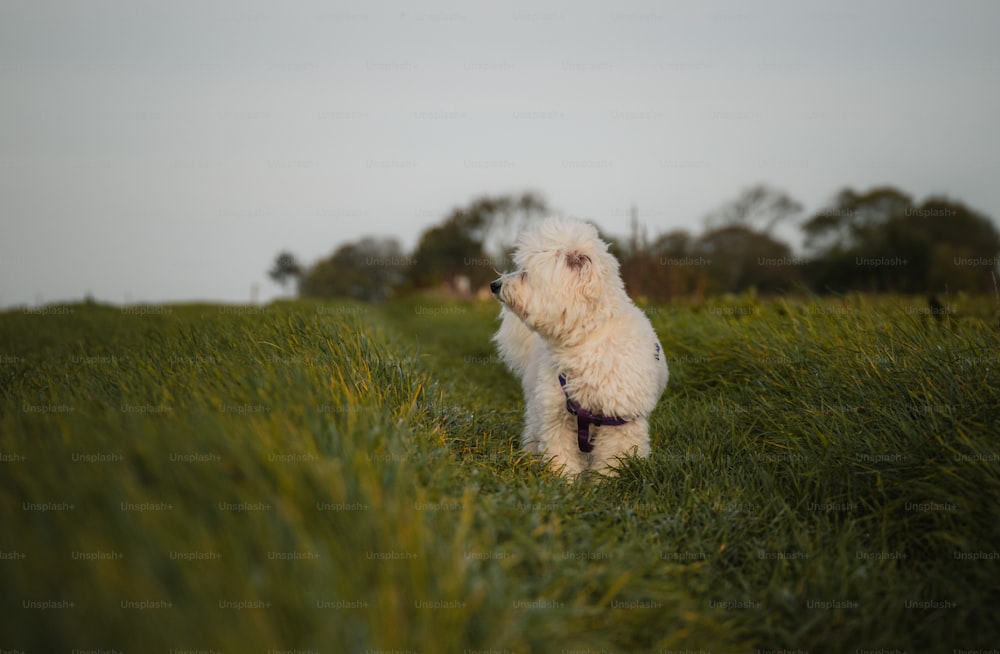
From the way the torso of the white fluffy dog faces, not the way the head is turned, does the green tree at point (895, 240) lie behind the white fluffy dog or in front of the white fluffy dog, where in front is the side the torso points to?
behind

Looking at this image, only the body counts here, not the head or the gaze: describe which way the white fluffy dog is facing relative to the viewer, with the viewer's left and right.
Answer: facing the viewer
